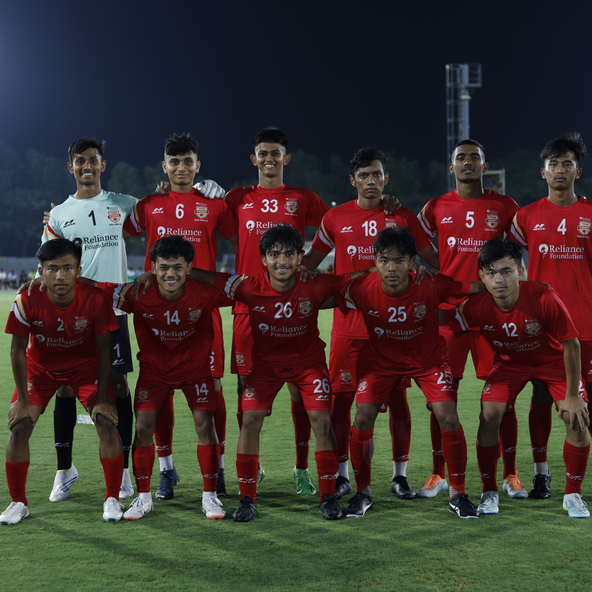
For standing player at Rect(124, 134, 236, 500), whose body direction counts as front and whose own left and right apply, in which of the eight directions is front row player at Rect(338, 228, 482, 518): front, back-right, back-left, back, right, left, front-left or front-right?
front-left

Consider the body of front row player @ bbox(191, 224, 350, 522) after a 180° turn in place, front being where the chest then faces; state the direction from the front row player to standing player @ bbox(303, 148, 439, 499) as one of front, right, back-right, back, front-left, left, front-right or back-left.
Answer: front-right

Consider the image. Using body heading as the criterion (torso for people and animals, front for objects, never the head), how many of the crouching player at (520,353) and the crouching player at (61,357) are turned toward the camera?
2
